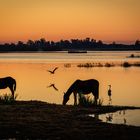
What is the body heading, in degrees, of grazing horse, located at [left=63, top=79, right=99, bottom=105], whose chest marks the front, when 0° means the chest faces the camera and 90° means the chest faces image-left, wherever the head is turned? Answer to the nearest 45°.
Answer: approximately 90°
